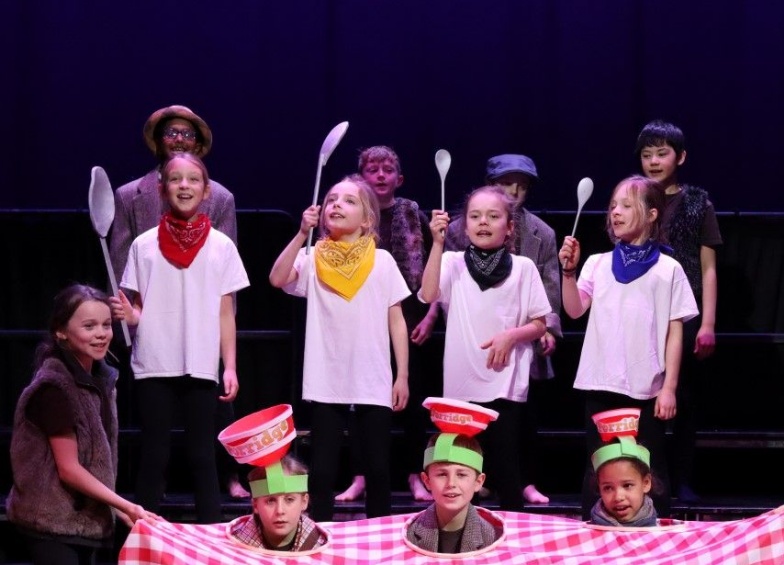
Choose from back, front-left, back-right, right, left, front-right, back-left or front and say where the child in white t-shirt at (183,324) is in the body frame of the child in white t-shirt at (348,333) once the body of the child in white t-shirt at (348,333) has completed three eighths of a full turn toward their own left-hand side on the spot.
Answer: back-left

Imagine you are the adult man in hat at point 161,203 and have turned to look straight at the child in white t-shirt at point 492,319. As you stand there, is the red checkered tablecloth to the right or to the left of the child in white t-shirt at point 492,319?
right

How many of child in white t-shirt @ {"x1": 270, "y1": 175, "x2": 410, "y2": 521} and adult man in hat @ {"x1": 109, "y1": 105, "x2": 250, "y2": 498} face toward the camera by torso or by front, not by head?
2

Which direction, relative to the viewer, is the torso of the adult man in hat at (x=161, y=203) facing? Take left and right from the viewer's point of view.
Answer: facing the viewer

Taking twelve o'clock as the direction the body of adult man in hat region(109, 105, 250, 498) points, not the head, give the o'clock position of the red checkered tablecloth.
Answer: The red checkered tablecloth is roughly at 11 o'clock from the adult man in hat.

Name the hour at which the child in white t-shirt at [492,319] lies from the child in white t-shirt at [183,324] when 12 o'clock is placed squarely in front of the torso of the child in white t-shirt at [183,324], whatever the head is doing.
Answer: the child in white t-shirt at [492,319] is roughly at 9 o'clock from the child in white t-shirt at [183,324].

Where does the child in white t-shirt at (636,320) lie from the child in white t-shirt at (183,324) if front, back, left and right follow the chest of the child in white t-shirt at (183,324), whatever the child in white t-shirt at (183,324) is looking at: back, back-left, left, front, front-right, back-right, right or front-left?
left

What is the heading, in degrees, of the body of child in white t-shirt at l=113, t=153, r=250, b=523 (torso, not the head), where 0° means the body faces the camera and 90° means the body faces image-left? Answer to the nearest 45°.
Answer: approximately 0°

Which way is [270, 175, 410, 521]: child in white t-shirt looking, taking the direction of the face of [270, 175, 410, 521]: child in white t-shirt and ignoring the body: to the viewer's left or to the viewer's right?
to the viewer's left

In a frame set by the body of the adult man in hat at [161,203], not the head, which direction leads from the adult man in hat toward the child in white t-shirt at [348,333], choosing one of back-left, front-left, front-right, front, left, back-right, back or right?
front-left

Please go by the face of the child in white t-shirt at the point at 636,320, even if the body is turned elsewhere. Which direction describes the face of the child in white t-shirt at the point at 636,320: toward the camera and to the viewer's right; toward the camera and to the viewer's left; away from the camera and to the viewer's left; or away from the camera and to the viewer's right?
toward the camera and to the viewer's left
